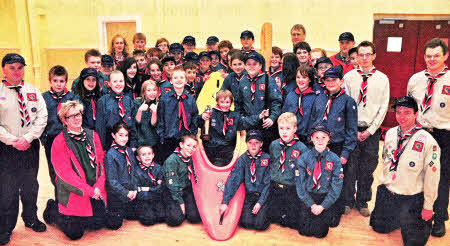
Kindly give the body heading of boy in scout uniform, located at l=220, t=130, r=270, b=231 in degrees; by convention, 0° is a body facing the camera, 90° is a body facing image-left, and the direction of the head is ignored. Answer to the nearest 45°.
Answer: approximately 0°

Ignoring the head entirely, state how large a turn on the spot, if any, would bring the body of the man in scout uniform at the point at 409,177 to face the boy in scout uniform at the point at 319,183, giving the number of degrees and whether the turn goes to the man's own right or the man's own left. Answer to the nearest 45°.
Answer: approximately 45° to the man's own right

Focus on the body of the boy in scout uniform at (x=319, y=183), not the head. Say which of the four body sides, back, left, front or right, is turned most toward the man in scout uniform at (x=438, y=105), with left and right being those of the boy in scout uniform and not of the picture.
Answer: left

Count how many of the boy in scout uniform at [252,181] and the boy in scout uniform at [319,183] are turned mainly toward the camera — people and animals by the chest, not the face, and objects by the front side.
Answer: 2

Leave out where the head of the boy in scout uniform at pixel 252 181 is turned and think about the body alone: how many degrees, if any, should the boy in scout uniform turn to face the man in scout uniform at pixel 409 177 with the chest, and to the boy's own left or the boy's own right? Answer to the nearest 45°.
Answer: approximately 90° to the boy's own left

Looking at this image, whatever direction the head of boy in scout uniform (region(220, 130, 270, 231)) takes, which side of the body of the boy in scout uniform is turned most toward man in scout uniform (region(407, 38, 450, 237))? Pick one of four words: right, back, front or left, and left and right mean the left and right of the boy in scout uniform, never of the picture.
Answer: left
